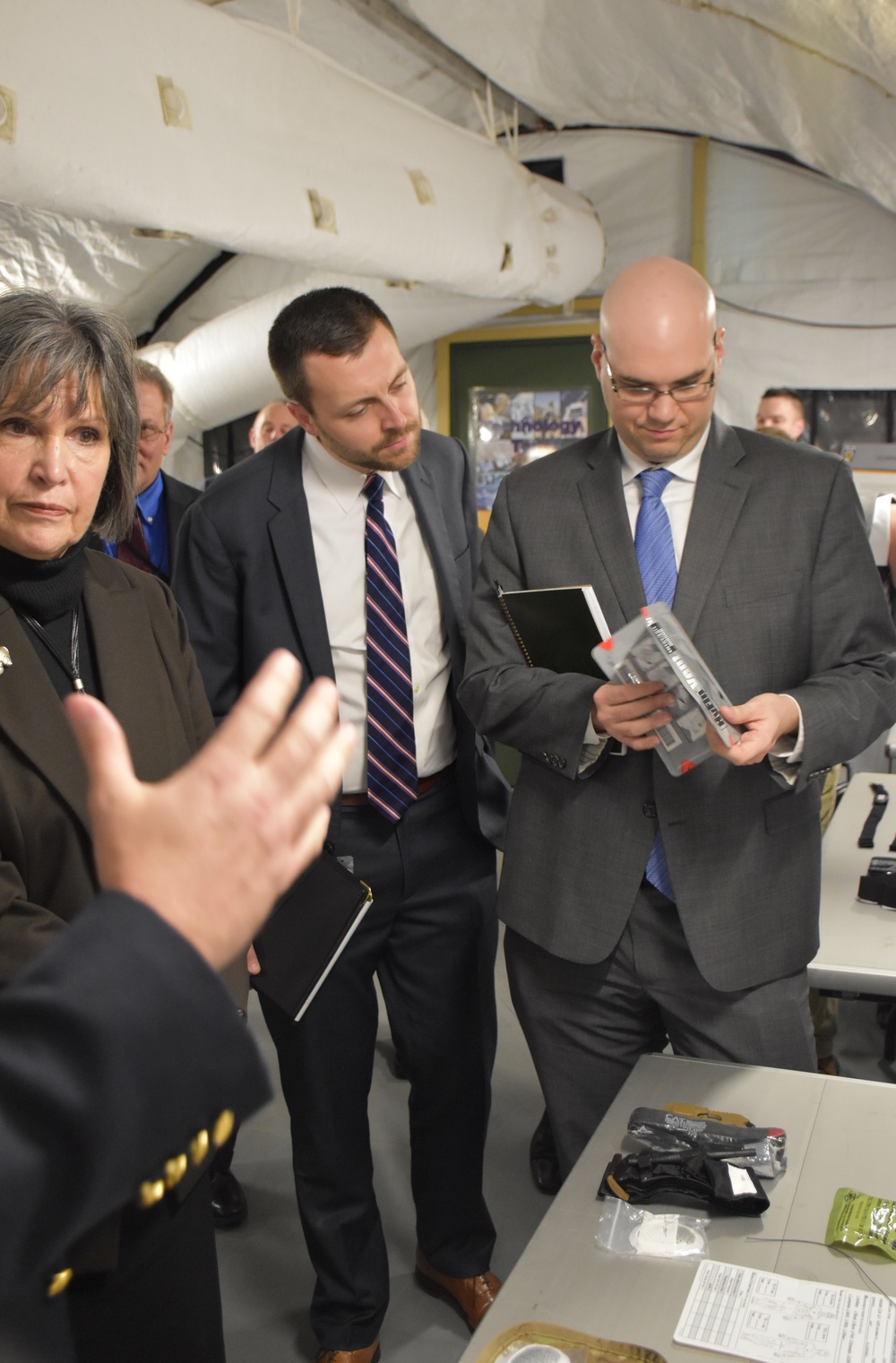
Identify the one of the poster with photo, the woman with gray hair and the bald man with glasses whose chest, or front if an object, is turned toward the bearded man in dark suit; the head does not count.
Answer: the poster with photo

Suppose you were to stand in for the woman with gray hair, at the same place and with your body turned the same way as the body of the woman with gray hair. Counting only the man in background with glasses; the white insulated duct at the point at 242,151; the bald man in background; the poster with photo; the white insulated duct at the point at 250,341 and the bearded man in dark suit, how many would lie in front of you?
0

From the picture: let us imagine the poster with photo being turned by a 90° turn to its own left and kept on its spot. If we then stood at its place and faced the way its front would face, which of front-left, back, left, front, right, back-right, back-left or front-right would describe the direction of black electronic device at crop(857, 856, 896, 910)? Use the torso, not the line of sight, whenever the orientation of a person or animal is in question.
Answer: right

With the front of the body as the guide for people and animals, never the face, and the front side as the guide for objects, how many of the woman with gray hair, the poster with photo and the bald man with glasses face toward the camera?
3

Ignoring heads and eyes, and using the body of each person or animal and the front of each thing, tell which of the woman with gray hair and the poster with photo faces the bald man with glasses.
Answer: the poster with photo

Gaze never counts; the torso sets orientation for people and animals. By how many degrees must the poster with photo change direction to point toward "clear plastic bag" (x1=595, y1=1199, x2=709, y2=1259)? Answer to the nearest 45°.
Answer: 0° — it already faces it

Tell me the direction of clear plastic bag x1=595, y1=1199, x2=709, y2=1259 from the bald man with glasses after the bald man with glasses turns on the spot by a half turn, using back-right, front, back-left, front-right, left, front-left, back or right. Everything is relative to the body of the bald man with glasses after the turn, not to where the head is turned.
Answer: back

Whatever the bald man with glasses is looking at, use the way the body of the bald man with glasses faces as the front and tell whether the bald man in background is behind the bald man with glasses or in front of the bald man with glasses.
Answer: behind

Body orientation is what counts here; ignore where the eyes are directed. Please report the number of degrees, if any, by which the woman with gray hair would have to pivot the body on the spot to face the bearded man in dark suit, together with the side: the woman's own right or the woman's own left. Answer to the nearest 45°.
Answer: approximately 135° to the woman's own left

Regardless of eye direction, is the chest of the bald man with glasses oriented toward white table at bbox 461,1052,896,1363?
yes

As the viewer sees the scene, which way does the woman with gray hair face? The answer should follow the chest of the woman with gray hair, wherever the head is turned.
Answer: toward the camera

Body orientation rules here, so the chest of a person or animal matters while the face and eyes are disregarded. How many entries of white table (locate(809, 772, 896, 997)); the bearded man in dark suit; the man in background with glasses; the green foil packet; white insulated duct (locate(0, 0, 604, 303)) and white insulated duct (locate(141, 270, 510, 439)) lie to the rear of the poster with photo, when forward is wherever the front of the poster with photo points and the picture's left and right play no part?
0

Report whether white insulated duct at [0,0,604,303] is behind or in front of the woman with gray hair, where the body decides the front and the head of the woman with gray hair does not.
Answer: behind

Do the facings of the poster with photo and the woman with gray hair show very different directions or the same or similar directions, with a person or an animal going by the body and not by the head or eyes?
same or similar directions

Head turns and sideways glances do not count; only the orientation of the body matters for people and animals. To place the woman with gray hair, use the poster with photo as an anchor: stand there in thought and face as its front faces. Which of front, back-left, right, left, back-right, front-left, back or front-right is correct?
front

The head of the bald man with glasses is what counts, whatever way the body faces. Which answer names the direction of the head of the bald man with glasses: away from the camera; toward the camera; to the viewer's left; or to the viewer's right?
toward the camera
